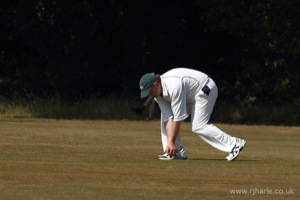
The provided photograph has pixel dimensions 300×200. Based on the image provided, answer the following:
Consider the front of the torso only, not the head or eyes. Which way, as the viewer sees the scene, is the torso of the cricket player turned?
to the viewer's left
